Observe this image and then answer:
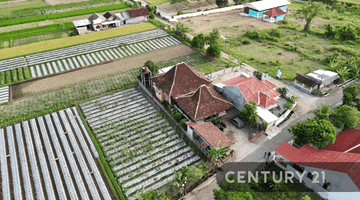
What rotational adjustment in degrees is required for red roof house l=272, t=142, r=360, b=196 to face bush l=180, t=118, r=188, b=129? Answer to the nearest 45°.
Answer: approximately 45° to its right

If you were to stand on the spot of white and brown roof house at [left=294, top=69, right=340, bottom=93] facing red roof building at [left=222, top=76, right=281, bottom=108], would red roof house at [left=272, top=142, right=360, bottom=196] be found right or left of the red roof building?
left

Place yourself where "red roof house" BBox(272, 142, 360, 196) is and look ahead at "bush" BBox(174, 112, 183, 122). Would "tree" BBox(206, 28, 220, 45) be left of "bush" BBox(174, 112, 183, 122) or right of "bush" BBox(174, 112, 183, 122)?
right

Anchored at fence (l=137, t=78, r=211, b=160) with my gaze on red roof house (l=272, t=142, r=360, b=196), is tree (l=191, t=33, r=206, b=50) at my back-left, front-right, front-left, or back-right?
back-left

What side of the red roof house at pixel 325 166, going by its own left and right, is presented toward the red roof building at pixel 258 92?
front

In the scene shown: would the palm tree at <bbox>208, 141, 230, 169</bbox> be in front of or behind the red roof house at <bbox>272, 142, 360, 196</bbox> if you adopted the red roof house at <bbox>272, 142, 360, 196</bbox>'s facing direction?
in front
